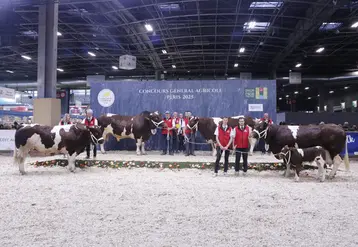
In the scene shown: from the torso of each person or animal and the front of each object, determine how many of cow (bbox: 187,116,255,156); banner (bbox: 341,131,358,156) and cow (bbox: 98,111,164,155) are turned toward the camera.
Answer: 1

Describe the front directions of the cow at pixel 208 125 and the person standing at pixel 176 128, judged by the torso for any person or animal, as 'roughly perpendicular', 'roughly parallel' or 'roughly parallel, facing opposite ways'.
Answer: roughly perpendicular

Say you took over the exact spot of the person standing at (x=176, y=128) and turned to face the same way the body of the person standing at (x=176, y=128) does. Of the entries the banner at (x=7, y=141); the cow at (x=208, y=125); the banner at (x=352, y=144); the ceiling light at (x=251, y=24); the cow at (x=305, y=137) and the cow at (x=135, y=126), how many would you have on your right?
2

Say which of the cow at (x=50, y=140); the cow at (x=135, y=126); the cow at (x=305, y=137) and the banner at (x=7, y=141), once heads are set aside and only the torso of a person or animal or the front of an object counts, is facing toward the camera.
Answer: the banner

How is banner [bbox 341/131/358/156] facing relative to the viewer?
toward the camera

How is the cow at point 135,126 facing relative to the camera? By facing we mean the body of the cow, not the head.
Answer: to the viewer's right

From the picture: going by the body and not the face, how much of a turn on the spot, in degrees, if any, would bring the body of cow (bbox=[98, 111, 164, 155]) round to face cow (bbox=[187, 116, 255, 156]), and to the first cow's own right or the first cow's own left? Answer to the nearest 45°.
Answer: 0° — it already faces it

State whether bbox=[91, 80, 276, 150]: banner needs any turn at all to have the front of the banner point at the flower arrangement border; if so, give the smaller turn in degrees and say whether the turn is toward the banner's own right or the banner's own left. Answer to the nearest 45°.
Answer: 0° — it already faces it

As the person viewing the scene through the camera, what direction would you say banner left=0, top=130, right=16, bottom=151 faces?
facing the viewer

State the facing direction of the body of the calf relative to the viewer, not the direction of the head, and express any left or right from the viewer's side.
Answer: facing to the left of the viewer

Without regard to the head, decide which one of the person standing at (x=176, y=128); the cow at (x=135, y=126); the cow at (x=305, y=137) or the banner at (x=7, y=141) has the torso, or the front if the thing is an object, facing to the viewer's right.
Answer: the cow at (x=135, y=126)

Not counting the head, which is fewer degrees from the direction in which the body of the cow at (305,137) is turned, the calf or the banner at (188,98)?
the banner

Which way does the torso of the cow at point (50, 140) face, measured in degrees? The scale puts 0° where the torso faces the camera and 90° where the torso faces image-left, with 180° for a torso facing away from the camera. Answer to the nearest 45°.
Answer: approximately 270°

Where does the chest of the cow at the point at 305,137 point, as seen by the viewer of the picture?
to the viewer's left

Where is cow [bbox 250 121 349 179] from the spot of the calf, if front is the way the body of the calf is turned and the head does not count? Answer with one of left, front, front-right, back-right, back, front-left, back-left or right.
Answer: right

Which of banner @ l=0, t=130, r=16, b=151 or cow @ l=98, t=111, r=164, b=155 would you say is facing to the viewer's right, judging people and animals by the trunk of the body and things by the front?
the cow

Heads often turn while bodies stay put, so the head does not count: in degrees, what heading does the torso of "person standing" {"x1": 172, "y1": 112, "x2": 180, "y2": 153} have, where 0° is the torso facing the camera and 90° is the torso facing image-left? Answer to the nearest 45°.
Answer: approximately 0°
